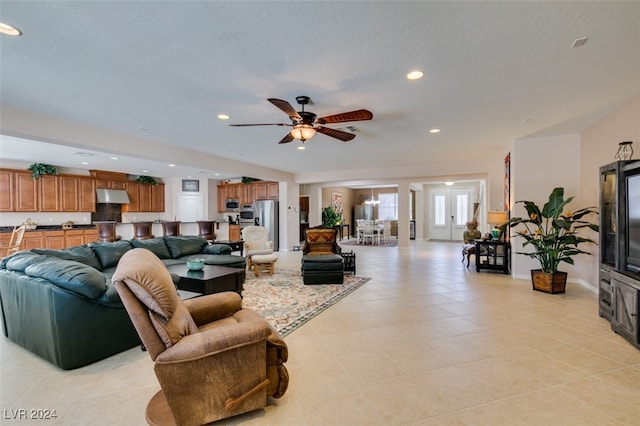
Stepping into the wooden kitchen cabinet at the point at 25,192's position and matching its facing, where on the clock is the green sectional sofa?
The green sectional sofa is roughly at 12 o'clock from the wooden kitchen cabinet.

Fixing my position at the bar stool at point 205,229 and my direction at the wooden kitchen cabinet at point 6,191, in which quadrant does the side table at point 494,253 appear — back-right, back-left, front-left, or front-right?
back-left

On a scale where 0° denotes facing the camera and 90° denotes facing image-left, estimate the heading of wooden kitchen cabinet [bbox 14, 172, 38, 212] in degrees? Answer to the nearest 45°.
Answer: approximately 0°
